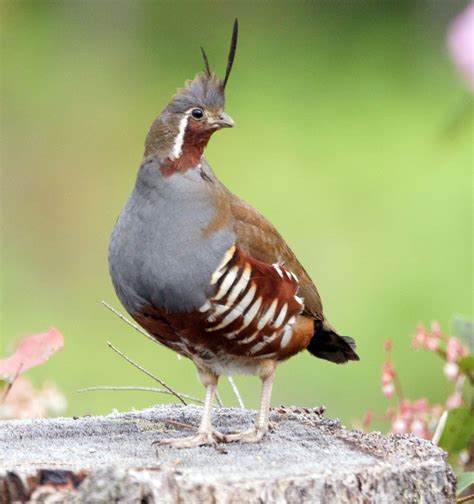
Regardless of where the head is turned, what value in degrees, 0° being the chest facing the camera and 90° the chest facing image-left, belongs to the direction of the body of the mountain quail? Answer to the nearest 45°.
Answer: approximately 45°

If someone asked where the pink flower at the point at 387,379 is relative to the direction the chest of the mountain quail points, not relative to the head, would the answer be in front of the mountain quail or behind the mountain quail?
behind

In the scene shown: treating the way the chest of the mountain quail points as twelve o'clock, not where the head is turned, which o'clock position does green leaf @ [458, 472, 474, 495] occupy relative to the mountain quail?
The green leaf is roughly at 8 o'clock from the mountain quail.

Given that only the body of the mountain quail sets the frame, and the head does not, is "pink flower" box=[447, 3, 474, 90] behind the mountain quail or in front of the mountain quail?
behind

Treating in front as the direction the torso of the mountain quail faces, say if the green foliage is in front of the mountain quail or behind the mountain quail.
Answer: behind

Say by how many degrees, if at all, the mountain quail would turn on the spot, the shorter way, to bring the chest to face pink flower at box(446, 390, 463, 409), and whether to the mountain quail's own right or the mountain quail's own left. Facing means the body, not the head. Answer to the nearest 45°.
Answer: approximately 180°

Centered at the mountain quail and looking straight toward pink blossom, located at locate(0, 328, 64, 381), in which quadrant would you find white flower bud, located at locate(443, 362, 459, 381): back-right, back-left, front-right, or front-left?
back-right
